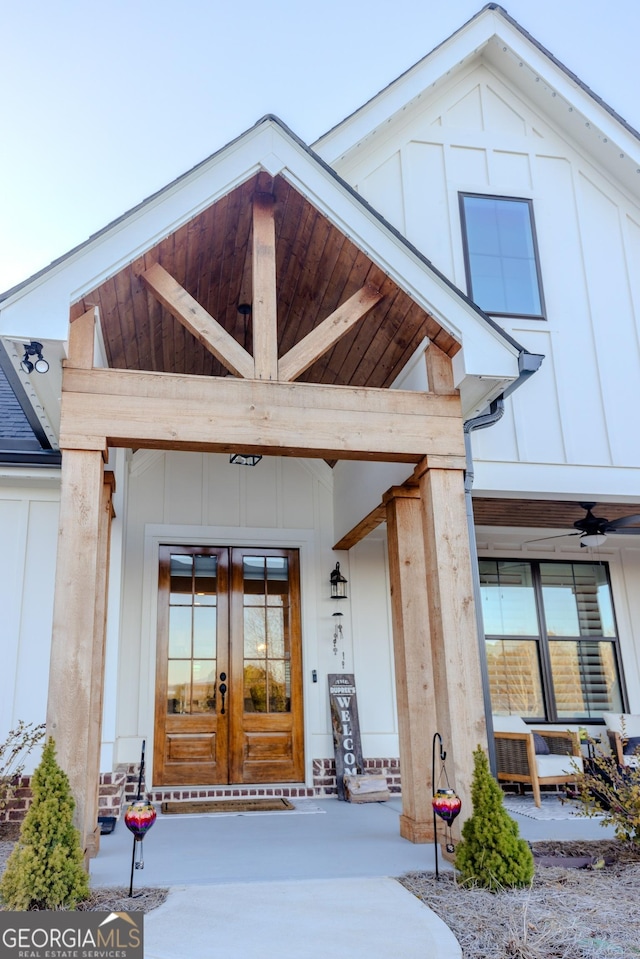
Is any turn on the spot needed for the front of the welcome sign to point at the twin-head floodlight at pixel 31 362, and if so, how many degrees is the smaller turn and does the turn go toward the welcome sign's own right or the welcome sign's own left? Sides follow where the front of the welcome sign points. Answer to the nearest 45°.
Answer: approximately 45° to the welcome sign's own right

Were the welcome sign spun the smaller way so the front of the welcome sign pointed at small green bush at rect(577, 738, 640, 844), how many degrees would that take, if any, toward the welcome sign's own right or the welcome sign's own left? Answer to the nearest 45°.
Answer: approximately 45° to the welcome sign's own left

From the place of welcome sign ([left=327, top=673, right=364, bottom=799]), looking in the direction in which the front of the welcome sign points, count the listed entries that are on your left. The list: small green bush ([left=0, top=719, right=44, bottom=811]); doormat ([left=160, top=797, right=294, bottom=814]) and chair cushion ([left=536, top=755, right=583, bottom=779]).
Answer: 1

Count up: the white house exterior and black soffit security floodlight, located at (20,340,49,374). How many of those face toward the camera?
2

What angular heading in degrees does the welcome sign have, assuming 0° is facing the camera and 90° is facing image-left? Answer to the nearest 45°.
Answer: approximately 0°
